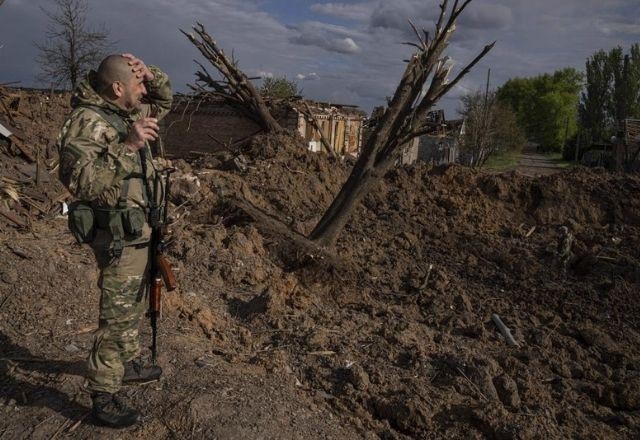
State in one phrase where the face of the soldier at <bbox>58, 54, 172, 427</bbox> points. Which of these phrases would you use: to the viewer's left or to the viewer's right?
to the viewer's right

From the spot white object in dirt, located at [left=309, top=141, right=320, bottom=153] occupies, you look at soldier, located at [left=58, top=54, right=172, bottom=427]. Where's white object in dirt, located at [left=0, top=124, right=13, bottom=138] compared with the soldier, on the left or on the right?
right

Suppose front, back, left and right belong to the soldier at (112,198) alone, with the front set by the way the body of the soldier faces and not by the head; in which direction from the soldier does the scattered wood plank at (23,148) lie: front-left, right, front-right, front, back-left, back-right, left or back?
left

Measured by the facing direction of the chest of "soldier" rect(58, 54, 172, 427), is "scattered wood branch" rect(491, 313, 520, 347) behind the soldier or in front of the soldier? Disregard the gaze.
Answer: in front

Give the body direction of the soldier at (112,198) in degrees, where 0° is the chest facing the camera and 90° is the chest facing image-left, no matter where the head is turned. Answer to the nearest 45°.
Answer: approximately 270°

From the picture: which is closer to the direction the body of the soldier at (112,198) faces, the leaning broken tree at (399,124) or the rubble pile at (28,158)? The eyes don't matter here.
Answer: the leaning broken tree

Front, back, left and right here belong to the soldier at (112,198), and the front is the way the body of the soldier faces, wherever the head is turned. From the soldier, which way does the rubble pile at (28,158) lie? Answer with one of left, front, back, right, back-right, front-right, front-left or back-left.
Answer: left

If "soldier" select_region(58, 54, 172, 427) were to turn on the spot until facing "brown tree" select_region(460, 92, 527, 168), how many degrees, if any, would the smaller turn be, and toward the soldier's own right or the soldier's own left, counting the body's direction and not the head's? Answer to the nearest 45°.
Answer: approximately 45° to the soldier's own left

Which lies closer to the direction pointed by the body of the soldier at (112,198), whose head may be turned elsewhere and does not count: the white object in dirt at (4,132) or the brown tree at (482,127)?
the brown tree

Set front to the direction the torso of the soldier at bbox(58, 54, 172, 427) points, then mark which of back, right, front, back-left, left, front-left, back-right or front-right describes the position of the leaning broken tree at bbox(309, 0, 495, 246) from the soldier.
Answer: front-left

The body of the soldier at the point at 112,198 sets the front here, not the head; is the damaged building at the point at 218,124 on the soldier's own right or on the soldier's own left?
on the soldier's own left
